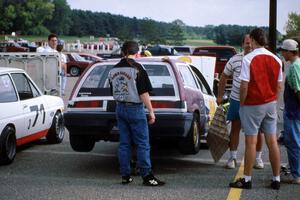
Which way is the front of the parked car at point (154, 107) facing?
away from the camera

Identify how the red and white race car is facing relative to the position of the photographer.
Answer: facing away from the viewer and to the right of the viewer

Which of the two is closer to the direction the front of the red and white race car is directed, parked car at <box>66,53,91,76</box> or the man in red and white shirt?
the parked car

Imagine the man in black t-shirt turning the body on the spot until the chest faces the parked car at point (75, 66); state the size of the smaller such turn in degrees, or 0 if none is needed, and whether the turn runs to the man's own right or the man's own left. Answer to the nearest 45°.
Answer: approximately 45° to the man's own left

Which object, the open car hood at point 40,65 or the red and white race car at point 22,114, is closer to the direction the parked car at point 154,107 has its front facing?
the open car hood

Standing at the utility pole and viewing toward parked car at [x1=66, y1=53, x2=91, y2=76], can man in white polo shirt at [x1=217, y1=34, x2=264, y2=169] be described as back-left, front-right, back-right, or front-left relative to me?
back-left

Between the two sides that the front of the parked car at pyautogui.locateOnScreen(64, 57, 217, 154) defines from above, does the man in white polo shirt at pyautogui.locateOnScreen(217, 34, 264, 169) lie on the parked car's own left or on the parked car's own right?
on the parked car's own right

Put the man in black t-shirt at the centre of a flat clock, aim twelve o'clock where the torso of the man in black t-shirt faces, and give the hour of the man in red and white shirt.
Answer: The man in red and white shirt is roughly at 2 o'clock from the man in black t-shirt.
